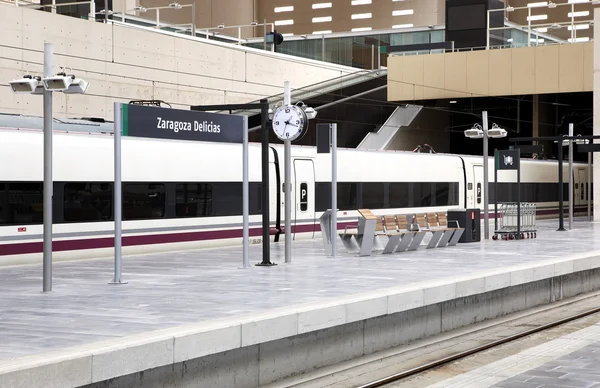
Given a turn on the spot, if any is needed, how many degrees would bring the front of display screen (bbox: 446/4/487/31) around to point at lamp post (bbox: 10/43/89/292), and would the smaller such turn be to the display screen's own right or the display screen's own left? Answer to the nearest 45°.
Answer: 0° — it already faces it

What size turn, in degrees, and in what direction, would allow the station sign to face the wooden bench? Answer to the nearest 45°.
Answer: approximately 90° to its left

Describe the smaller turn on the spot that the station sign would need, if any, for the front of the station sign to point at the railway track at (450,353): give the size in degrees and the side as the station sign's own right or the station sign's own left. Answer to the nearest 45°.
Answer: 0° — it already faces it

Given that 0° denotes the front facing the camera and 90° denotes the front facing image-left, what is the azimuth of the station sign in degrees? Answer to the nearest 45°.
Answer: approximately 315°

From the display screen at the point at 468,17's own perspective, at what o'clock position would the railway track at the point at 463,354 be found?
The railway track is roughly at 12 o'clock from the display screen.

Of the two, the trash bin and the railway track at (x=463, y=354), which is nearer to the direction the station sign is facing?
the railway track

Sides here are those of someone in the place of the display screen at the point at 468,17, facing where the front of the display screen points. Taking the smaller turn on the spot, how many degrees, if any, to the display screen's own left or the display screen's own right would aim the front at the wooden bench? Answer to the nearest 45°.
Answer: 0° — it already faces it

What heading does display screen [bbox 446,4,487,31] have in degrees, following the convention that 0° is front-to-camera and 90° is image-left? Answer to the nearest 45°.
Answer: approximately 0°

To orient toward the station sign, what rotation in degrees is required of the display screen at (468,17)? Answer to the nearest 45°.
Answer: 0° — it already faces it

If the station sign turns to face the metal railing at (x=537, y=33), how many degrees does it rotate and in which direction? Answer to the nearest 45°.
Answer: approximately 90° to its left

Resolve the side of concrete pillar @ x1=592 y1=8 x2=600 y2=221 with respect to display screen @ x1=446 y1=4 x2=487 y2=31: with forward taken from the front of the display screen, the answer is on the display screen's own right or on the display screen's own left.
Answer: on the display screen's own left
